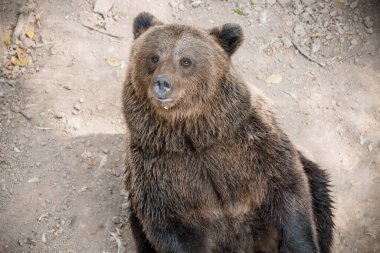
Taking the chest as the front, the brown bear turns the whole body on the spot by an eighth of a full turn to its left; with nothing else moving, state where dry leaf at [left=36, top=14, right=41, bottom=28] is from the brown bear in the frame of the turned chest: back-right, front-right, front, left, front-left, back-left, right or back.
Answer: back-right

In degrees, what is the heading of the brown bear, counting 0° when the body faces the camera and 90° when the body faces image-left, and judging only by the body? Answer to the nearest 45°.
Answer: approximately 45°

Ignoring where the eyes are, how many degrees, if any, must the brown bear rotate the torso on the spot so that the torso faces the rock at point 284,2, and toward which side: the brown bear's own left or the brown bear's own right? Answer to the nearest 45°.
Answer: approximately 135° to the brown bear's own right

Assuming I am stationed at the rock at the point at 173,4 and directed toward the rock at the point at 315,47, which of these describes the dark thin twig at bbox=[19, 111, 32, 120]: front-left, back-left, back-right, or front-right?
back-right

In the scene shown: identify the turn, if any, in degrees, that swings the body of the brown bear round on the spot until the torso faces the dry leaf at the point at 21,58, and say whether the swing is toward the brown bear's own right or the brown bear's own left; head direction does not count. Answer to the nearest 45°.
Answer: approximately 90° to the brown bear's own right

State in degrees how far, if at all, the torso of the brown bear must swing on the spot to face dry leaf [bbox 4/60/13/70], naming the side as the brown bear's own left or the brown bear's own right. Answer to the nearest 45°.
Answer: approximately 90° to the brown bear's own right

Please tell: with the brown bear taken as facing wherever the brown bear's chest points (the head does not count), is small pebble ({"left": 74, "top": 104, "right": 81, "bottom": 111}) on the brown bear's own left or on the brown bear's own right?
on the brown bear's own right

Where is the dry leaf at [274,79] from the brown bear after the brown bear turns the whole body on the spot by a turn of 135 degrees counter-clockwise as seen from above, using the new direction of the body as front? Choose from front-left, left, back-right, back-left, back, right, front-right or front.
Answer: left

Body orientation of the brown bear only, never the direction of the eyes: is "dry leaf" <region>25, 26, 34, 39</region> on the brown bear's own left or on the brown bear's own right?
on the brown bear's own right

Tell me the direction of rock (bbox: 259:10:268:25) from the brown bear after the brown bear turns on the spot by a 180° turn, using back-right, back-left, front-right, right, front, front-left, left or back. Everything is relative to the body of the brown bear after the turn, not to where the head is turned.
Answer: front-left

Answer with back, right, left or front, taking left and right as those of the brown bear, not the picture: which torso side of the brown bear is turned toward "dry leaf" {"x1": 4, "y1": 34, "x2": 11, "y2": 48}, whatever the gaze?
right
